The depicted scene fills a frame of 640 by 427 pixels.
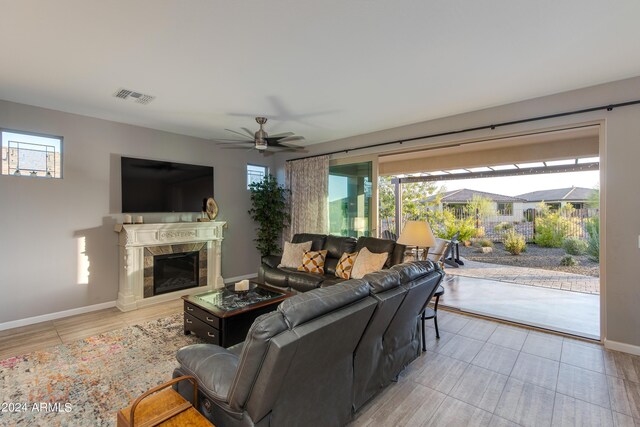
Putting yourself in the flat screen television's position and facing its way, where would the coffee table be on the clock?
The coffee table is roughly at 1 o'clock from the flat screen television.

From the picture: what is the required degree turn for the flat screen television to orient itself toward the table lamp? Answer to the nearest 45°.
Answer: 0° — it already faces it

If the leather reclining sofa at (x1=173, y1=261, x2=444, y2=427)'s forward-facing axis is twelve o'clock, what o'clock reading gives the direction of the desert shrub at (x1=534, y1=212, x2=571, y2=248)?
The desert shrub is roughly at 3 o'clock from the leather reclining sofa.

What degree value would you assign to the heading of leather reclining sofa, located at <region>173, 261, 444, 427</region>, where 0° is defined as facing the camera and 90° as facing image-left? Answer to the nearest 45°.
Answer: approximately 135°

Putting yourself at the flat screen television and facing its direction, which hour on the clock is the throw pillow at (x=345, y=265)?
The throw pillow is roughly at 12 o'clock from the flat screen television.

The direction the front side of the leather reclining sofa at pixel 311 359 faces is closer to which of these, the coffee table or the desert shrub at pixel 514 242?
the coffee table

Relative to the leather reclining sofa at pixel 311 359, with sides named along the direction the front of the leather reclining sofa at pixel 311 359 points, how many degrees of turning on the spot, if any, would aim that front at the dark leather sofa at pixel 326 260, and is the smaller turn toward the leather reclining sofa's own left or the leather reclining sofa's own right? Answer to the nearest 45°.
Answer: approximately 45° to the leather reclining sofa's own right

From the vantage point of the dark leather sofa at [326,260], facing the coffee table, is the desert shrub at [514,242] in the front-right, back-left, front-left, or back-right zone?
back-left

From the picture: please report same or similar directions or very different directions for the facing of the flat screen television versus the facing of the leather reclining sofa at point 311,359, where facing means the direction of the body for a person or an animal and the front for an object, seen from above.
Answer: very different directions

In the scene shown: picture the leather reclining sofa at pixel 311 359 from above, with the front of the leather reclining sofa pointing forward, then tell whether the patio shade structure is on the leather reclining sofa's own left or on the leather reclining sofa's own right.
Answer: on the leather reclining sofa's own right

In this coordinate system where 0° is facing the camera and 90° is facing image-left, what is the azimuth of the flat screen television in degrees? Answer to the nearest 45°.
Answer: approximately 315°

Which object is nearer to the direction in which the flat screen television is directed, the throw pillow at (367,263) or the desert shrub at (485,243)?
the throw pillow

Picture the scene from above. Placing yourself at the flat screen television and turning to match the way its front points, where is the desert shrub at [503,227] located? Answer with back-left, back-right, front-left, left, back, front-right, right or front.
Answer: front-left

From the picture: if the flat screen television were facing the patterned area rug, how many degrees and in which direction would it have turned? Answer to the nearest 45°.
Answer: approximately 45° to its right
